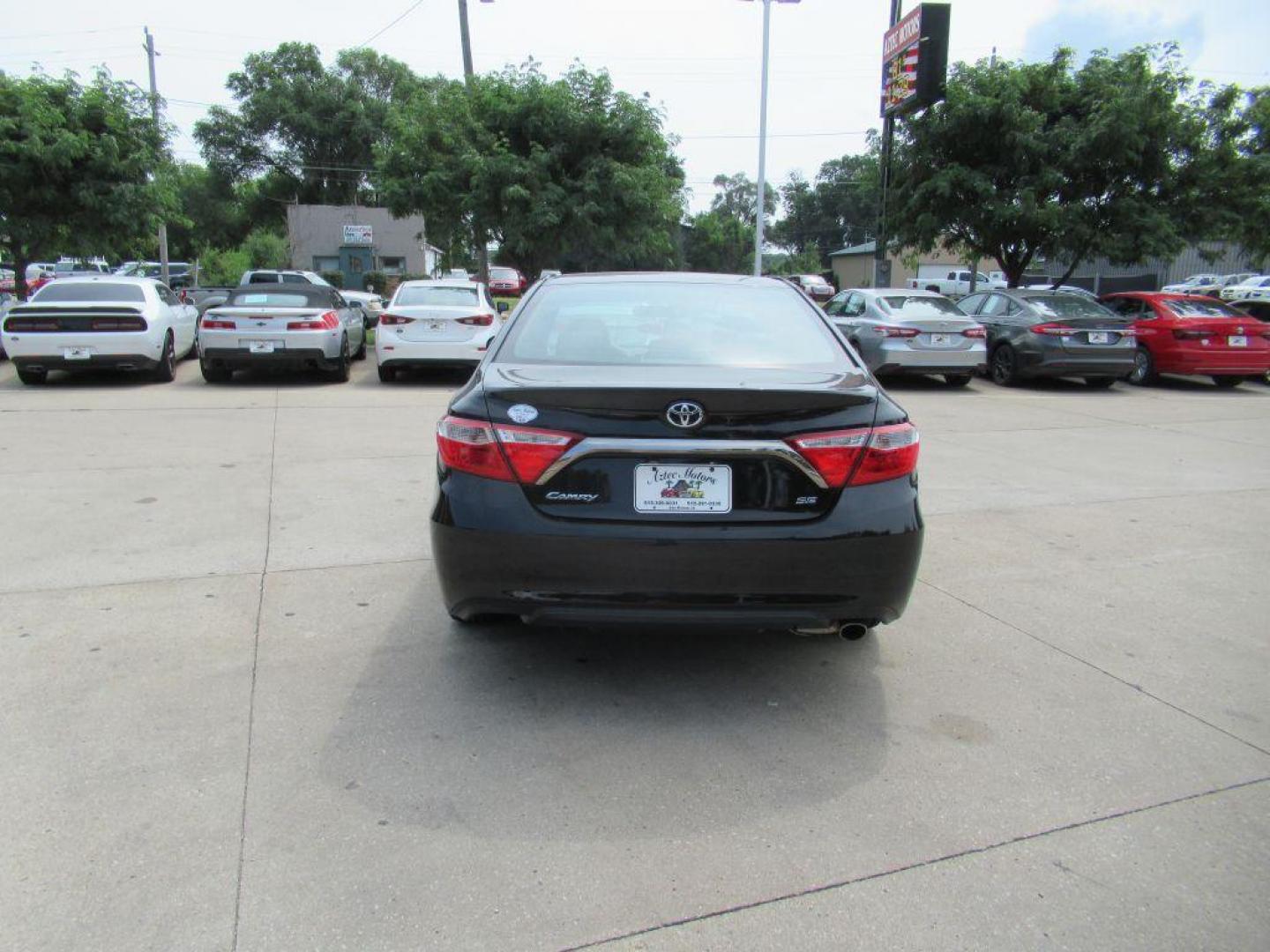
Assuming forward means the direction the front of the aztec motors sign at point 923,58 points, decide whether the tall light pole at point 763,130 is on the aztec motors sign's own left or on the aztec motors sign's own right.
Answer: on the aztec motors sign's own right

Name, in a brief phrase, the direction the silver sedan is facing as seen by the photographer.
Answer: facing away from the viewer and to the left of the viewer

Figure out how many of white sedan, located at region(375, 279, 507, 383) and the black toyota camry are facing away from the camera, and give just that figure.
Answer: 2

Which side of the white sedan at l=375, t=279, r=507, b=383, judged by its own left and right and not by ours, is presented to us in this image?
back

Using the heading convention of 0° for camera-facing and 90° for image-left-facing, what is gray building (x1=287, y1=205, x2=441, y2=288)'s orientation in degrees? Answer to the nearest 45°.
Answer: approximately 0°

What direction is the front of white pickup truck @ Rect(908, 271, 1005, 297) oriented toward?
to the viewer's right

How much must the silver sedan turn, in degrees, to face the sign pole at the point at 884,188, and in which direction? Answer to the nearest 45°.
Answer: approximately 45° to its right

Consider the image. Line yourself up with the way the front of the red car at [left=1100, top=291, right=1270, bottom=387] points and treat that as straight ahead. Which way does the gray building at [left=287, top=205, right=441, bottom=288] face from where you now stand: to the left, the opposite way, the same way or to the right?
the opposite way

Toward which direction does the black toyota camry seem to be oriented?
away from the camera

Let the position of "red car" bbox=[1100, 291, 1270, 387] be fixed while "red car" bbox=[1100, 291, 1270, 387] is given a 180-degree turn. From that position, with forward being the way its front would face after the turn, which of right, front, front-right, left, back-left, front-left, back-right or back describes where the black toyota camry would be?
front-right

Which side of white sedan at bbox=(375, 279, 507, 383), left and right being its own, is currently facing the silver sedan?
right

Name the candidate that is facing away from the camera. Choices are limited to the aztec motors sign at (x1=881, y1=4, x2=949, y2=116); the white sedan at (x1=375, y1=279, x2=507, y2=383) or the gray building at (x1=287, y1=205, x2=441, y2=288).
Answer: the white sedan

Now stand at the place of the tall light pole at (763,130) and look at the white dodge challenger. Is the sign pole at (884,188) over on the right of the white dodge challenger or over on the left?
left
